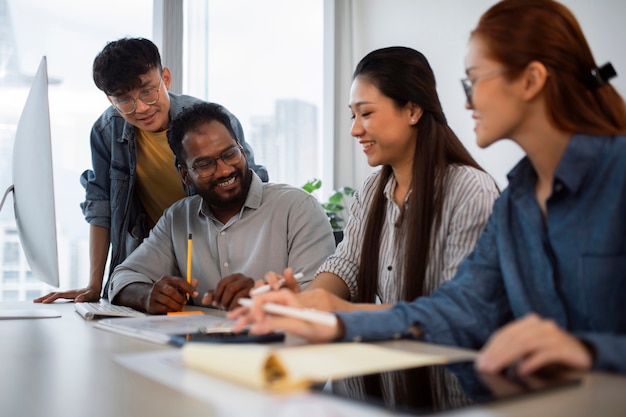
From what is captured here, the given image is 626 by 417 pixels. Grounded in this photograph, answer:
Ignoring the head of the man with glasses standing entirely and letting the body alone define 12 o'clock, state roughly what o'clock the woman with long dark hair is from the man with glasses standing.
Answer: The woman with long dark hair is roughly at 11 o'clock from the man with glasses standing.

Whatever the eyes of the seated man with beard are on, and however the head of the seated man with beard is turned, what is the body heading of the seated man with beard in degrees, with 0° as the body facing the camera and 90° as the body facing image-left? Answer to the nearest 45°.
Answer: approximately 0°

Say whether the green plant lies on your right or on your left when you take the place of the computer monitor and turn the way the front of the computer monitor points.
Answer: on your left

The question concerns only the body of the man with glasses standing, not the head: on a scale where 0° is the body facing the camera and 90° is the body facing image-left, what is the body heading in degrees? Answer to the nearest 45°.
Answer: approximately 0°

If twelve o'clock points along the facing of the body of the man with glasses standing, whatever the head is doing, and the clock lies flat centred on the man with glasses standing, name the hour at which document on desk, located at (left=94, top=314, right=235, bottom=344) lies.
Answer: The document on desk is roughly at 12 o'clock from the man with glasses standing.

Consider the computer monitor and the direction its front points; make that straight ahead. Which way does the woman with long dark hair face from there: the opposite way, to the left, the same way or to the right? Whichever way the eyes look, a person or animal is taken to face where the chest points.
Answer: the opposite way

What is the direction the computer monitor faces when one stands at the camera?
facing to the right of the viewer

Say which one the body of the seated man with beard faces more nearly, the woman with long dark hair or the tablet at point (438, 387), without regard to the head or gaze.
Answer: the tablet

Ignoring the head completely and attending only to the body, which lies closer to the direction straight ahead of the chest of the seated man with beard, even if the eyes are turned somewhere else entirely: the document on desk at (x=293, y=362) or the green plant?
the document on desk

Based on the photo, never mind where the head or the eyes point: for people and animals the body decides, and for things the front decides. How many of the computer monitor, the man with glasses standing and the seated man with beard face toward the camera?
2
